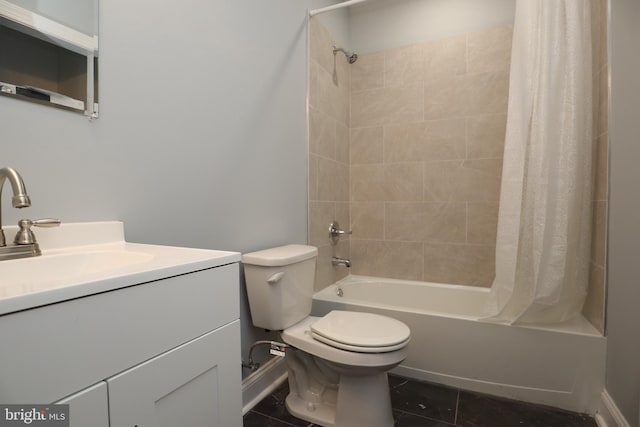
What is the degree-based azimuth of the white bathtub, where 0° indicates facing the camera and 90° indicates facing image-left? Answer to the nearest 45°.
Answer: approximately 45°

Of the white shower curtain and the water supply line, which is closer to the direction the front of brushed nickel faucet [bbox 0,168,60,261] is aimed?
the white shower curtain

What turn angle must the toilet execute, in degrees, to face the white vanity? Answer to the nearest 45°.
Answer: approximately 90° to its right

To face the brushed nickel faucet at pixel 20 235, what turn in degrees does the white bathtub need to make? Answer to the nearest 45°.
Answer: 0° — it already faces it

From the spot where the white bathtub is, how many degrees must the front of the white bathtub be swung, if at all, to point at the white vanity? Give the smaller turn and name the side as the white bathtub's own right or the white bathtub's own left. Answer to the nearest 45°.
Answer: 0° — it already faces it

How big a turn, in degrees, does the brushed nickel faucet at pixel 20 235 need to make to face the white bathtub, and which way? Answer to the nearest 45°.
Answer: approximately 45° to its left
